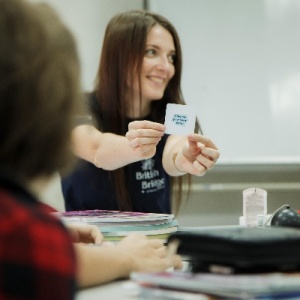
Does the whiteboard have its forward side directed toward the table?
yes

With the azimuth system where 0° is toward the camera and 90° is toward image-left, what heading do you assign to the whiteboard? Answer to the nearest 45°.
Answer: approximately 0°

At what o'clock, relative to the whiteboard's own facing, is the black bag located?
The black bag is roughly at 12 o'clock from the whiteboard.

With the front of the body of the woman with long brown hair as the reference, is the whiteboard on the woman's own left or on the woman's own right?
on the woman's own left

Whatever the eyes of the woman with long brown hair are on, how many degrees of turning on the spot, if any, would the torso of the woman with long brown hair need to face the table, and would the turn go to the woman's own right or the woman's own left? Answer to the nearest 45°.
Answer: approximately 45° to the woman's own right
